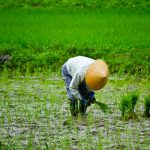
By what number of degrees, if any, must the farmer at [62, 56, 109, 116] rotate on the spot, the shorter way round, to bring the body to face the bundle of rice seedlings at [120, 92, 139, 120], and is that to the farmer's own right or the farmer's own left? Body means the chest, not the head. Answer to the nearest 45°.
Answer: approximately 45° to the farmer's own left

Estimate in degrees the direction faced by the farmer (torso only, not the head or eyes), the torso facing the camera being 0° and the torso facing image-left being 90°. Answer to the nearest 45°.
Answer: approximately 315°
